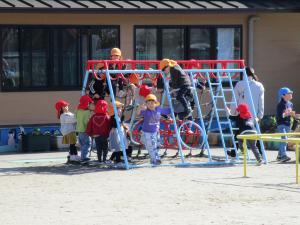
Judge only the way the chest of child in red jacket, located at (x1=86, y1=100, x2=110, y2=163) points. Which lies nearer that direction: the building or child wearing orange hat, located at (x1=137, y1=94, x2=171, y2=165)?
the building

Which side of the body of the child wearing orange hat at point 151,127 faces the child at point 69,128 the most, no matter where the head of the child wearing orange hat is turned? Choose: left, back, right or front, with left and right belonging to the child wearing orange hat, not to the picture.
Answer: right

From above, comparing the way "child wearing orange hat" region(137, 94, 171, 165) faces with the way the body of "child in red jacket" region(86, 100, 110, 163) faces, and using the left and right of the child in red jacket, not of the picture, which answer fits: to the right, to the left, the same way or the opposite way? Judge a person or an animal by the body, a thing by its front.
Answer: the opposite way

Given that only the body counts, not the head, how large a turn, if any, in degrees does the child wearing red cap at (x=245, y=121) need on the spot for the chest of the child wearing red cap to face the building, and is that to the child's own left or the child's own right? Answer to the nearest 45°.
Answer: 0° — they already face it

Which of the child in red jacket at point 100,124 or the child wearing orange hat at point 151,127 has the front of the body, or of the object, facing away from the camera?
the child in red jacket

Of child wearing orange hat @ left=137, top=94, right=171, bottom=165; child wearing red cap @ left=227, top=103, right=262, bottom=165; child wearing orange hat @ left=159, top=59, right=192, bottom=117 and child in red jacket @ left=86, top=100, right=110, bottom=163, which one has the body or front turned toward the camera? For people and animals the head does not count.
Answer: child wearing orange hat @ left=137, top=94, right=171, bottom=165

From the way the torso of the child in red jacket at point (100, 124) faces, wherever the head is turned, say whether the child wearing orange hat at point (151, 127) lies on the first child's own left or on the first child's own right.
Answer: on the first child's own right

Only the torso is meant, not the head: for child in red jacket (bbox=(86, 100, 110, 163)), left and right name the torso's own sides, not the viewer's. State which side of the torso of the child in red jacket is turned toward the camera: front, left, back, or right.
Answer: back
